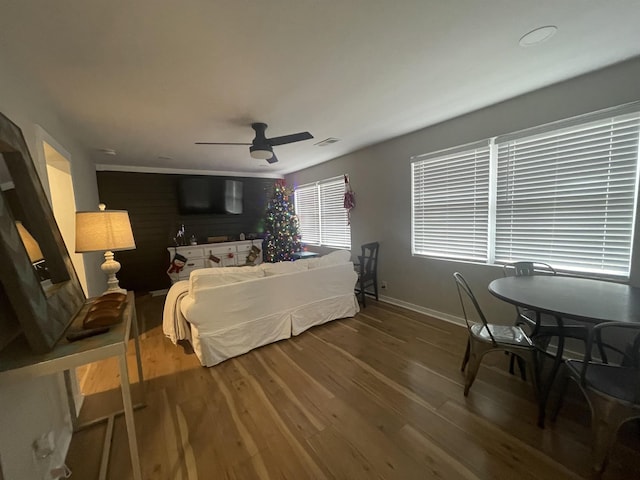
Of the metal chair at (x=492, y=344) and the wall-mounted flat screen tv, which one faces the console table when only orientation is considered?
the wall-mounted flat screen tv

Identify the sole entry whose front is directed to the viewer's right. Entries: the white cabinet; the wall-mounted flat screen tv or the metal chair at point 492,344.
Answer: the metal chair

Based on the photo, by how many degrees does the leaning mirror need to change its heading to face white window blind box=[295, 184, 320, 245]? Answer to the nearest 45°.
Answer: approximately 90° to its left

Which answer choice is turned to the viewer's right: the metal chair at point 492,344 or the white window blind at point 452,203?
the metal chair

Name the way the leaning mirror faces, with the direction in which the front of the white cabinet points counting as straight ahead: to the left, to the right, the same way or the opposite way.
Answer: to the left

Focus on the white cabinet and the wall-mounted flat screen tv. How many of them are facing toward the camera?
2

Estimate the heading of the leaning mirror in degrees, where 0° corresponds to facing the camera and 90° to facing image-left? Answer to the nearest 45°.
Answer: approximately 315°

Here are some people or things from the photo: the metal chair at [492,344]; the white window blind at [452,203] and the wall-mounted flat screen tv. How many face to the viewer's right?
1

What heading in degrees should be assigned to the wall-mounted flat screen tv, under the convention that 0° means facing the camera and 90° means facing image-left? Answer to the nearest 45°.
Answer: approximately 0°

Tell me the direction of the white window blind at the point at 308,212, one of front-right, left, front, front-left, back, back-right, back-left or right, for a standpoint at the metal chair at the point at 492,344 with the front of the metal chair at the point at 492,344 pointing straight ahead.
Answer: back-left

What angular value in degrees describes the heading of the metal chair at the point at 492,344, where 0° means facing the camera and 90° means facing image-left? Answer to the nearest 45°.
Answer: approximately 270°

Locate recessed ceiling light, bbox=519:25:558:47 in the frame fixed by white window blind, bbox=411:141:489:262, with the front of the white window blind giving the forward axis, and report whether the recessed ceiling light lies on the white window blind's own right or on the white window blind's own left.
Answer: on the white window blind's own left

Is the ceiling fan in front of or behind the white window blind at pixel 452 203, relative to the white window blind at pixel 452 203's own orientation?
in front

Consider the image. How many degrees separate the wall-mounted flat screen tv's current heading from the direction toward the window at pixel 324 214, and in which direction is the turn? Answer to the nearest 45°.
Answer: approximately 45° to its left

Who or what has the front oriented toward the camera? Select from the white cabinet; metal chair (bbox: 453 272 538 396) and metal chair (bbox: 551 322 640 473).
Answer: the white cabinet

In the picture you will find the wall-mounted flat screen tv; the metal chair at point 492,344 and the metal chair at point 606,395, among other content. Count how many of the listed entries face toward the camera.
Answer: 1

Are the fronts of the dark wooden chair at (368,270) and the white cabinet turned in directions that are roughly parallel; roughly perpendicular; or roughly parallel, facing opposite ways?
roughly perpendicular

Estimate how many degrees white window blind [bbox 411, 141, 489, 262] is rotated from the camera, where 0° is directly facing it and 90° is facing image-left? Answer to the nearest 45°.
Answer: approximately 45°
